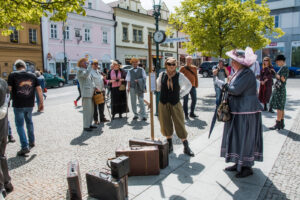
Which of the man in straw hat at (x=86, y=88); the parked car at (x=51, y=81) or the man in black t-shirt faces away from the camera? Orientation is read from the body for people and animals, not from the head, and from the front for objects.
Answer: the man in black t-shirt

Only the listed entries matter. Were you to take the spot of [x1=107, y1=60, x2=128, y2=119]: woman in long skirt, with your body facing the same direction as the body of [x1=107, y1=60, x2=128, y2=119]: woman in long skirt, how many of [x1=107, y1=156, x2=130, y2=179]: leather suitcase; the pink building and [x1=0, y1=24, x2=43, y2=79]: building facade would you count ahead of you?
1

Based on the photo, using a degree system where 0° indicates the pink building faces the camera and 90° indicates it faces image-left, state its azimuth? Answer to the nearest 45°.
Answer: approximately 315°

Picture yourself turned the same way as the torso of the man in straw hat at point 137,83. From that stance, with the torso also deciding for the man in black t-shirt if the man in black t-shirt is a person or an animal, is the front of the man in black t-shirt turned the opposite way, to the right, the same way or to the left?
the opposite way

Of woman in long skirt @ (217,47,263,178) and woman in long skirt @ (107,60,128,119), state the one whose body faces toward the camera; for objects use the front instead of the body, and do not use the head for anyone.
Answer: woman in long skirt @ (107,60,128,119)

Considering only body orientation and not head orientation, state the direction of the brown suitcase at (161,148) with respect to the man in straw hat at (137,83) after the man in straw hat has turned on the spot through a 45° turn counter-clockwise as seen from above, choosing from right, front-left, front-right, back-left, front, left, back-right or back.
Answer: front-right

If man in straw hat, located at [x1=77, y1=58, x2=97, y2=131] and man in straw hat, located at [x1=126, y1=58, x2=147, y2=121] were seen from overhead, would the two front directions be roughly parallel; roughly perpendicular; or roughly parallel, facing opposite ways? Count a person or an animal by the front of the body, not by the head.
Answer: roughly perpendicular

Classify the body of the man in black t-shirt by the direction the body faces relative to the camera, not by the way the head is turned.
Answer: away from the camera

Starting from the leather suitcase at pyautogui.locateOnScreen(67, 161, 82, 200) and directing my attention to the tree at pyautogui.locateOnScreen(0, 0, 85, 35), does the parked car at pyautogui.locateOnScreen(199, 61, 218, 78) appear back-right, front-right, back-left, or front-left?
front-right

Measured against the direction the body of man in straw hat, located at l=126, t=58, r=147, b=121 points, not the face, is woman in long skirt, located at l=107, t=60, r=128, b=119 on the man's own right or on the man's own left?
on the man's own right

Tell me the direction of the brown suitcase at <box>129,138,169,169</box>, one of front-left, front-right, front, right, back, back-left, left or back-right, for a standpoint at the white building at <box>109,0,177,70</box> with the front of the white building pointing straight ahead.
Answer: front-right

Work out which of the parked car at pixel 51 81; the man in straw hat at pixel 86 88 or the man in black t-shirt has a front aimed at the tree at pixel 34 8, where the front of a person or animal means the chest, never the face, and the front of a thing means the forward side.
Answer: the man in black t-shirt

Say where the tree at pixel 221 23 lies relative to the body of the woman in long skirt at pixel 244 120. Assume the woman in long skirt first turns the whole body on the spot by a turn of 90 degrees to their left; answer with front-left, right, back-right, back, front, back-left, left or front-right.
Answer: back

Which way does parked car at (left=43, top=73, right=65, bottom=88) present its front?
to the viewer's right

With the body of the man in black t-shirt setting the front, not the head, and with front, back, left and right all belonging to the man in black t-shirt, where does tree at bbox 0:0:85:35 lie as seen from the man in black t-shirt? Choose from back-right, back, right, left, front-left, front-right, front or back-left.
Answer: front
